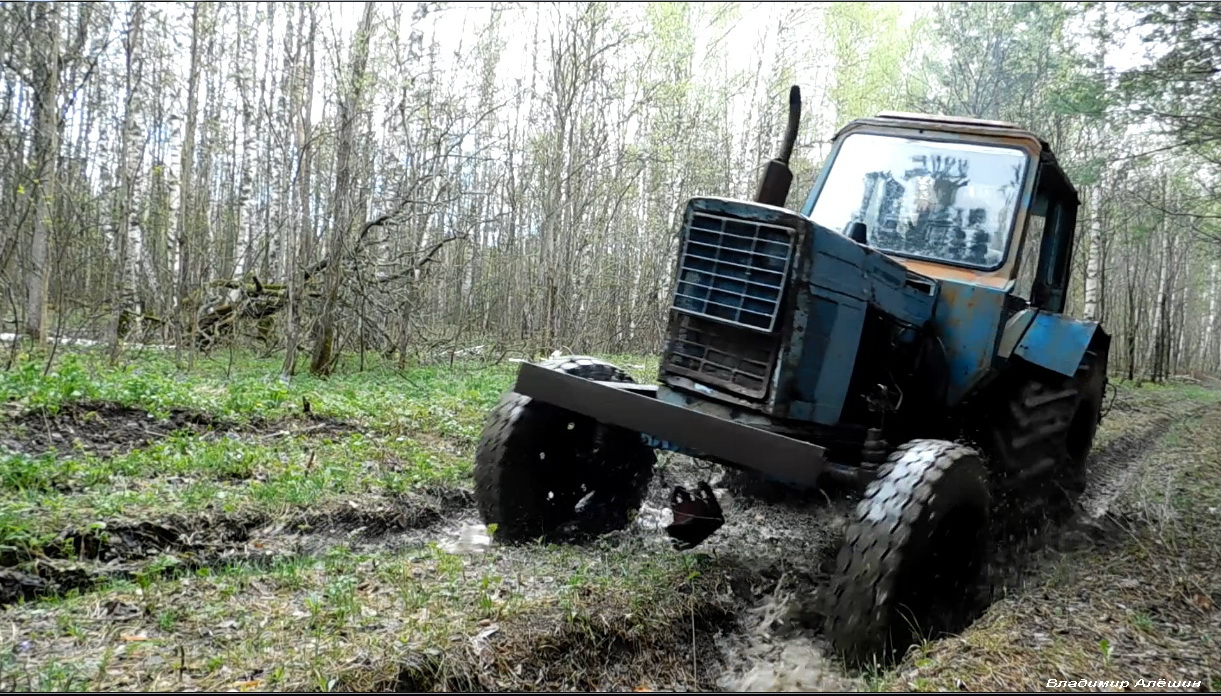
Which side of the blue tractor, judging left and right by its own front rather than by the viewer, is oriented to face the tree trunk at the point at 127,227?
right

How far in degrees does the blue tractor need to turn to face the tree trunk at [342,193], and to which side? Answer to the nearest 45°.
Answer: approximately 90° to its right

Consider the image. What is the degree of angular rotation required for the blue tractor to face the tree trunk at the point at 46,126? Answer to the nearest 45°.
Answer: approximately 45° to its right

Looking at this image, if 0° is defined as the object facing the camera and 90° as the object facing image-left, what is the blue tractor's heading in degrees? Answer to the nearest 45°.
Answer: approximately 45°

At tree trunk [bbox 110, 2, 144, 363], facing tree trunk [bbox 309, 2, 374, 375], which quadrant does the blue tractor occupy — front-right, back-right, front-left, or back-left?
front-right
